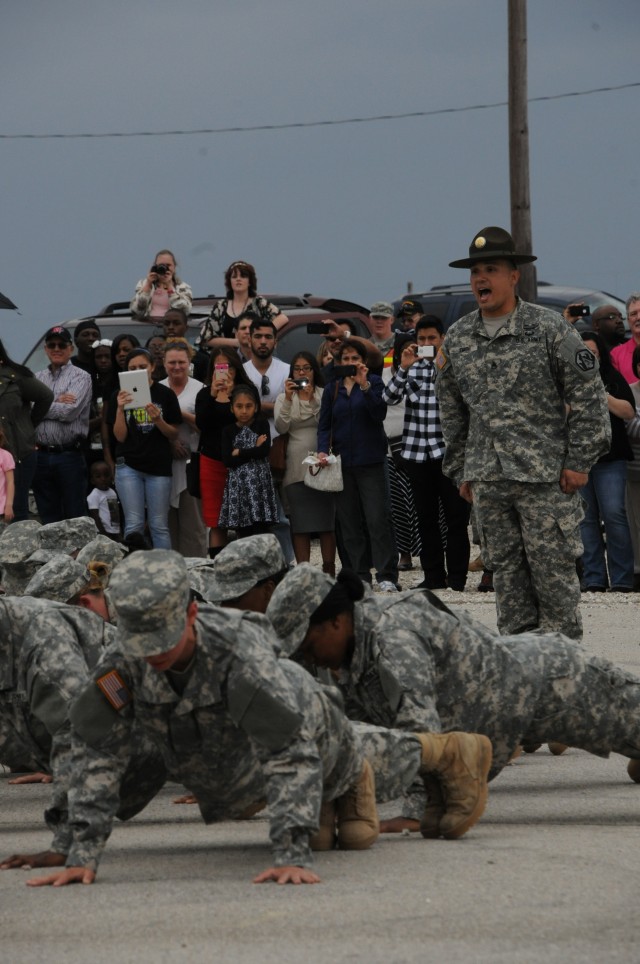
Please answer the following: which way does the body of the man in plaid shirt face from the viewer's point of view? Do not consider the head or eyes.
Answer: toward the camera

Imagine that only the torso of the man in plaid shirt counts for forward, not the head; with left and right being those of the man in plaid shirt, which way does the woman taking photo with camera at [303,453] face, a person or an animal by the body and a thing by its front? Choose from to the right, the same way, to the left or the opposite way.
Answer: the same way

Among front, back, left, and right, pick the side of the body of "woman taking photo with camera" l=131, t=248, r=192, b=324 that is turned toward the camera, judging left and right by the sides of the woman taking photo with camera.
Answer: front

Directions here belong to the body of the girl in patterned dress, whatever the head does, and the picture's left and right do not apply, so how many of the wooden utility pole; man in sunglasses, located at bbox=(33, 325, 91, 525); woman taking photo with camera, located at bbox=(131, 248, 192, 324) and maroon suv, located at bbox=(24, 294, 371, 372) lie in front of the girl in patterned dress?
0

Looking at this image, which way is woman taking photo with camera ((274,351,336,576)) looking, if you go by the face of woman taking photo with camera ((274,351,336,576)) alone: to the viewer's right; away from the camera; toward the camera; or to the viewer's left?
toward the camera

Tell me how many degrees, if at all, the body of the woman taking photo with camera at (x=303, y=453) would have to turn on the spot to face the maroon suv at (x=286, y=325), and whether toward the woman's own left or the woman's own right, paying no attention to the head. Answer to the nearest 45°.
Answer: approximately 180°

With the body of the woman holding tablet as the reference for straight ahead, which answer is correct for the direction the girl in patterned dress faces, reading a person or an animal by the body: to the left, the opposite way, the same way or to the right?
the same way

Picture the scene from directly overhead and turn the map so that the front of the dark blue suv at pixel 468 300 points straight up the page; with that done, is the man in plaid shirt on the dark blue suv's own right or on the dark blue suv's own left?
on the dark blue suv's own right

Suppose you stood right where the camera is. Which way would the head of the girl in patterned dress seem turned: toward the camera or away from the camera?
toward the camera

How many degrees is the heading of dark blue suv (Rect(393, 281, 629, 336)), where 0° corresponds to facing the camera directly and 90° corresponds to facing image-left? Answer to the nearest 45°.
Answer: approximately 270°

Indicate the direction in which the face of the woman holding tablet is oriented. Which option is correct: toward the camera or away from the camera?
toward the camera

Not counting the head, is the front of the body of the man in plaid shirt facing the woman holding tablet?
no

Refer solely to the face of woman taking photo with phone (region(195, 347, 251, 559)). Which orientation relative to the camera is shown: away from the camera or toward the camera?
toward the camera

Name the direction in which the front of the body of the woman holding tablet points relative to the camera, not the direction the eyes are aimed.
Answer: toward the camera

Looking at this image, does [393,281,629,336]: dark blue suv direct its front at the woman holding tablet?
no
